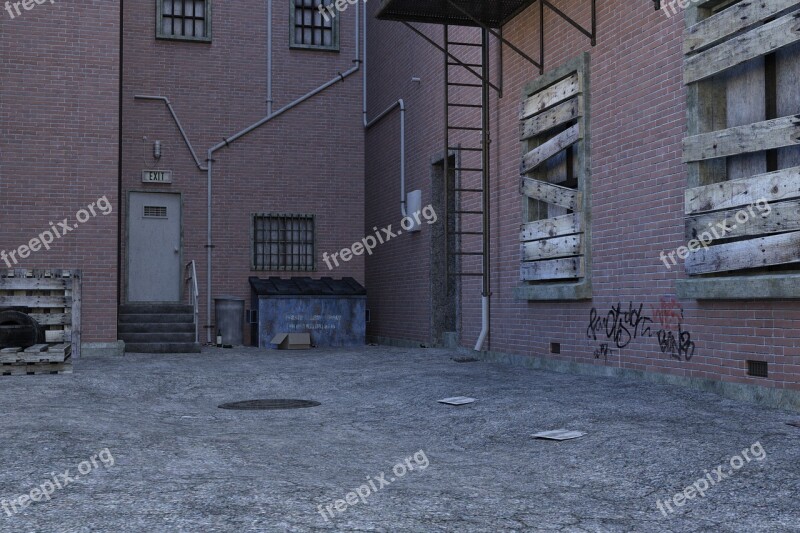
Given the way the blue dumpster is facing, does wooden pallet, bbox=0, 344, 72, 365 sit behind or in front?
in front

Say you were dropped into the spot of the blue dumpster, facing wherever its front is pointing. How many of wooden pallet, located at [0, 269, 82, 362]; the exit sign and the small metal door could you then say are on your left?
0

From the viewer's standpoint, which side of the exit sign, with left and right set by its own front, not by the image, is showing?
front

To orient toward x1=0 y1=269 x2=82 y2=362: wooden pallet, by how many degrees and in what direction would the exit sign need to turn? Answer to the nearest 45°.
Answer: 0° — it already faces it

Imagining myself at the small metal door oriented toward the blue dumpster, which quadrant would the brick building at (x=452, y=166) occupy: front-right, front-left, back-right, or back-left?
front-right

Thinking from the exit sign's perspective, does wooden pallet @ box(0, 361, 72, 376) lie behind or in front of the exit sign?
in front

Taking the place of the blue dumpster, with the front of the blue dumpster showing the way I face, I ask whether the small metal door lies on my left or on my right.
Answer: on my right

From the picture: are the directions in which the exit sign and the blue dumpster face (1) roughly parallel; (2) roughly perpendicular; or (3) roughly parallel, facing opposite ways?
roughly parallel

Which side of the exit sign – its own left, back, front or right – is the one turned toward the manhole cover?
front

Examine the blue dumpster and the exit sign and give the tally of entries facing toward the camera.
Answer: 2

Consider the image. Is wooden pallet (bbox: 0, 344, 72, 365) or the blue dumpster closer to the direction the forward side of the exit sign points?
the wooden pallet

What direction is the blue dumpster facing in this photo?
toward the camera
